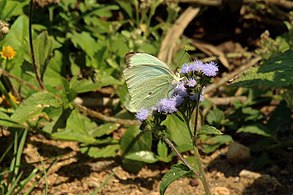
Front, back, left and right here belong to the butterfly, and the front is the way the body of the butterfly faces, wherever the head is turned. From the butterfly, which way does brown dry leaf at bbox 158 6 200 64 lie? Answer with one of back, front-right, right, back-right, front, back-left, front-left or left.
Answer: left

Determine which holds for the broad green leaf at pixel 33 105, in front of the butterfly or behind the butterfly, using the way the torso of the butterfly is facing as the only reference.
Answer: behind

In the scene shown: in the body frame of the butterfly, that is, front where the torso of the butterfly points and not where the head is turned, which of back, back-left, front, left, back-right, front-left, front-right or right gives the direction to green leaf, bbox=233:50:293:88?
front

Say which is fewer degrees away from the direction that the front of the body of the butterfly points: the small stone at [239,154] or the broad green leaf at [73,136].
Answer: the small stone

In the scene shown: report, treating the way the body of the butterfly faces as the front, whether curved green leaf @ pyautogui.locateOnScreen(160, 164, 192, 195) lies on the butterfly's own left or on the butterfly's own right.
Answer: on the butterfly's own right

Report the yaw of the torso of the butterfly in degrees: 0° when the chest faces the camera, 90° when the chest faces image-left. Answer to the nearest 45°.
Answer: approximately 270°
